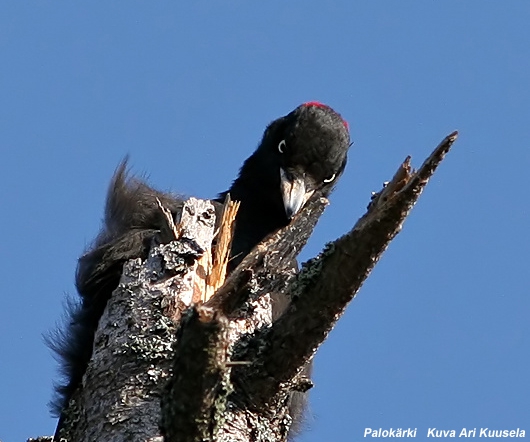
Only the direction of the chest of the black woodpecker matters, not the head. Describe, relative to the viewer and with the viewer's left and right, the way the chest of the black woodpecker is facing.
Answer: facing the viewer and to the right of the viewer
